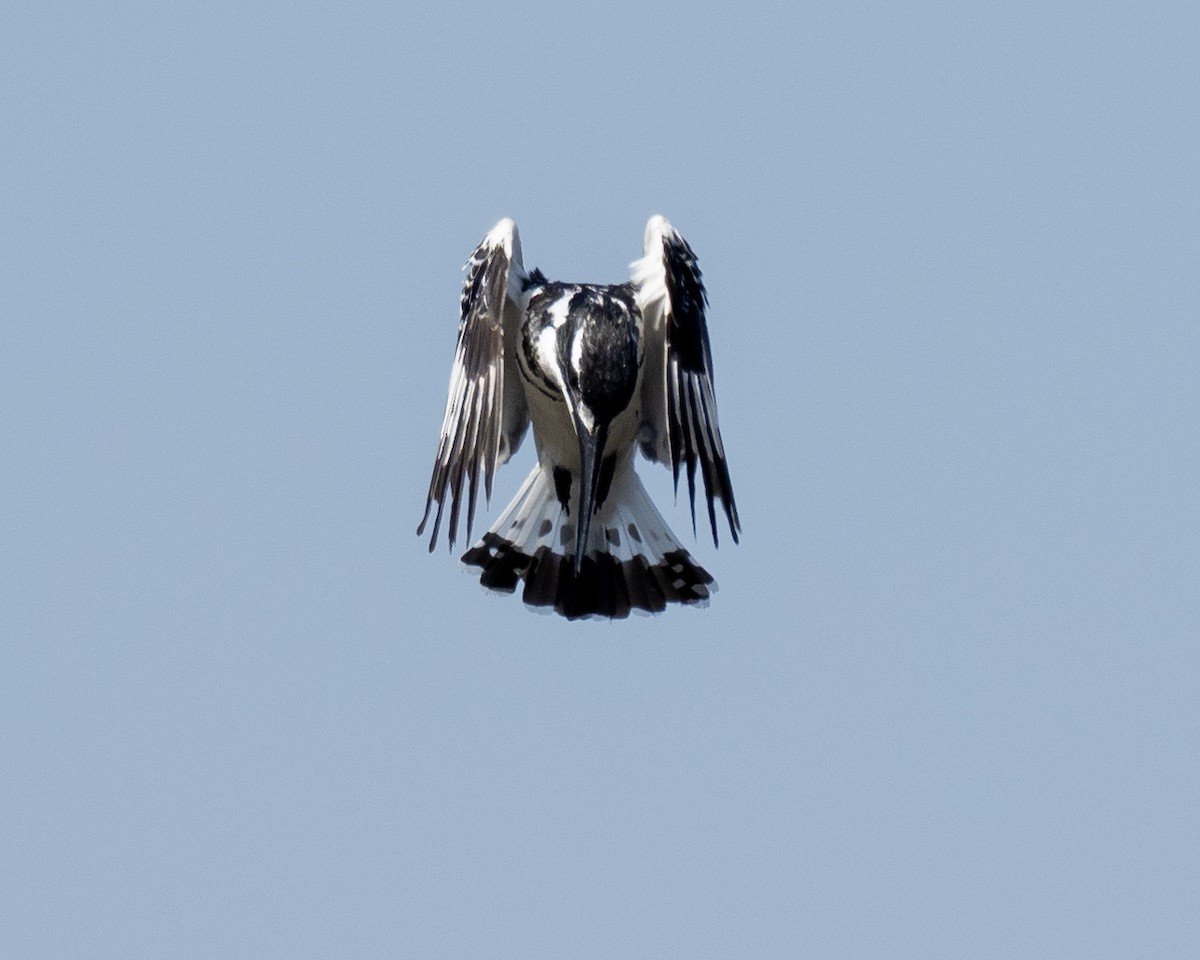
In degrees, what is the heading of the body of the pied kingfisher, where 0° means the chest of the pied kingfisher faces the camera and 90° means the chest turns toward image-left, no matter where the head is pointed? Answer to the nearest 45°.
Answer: approximately 0°
